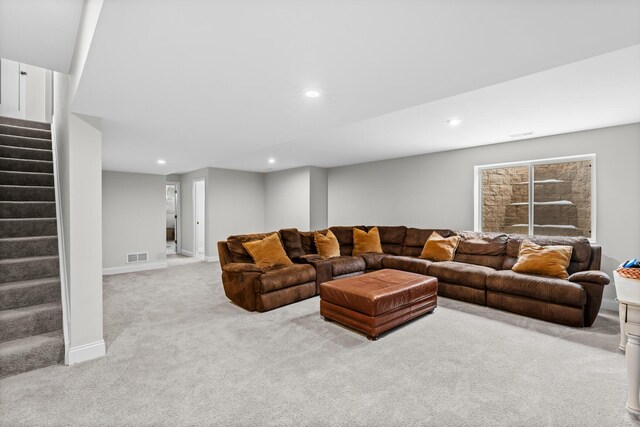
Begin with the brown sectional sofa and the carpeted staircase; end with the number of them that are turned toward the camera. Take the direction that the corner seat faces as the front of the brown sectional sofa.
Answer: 2

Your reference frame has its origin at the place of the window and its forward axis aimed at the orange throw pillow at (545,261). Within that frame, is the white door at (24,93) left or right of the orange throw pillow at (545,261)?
right

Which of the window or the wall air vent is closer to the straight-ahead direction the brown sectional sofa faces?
the wall air vent

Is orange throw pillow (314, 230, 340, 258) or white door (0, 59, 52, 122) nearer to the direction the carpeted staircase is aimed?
the orange throw pillow

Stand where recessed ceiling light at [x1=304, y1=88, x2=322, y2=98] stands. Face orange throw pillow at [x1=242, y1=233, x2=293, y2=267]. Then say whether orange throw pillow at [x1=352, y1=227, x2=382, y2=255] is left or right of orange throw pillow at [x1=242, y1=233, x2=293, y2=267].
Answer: right

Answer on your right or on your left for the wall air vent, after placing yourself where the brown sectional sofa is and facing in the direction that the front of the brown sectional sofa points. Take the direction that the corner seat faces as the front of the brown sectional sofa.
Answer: on your right

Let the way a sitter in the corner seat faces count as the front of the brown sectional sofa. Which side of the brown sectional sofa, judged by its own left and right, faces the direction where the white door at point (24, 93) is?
right

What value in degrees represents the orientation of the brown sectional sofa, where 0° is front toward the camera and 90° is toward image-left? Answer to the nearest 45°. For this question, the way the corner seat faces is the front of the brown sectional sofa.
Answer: approximately 0°

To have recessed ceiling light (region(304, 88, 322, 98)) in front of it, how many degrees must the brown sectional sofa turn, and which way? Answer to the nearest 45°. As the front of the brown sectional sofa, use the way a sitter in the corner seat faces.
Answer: approximately 45° to its right

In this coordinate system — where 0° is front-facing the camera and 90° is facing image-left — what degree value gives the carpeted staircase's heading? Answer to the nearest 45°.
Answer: approximately 0°

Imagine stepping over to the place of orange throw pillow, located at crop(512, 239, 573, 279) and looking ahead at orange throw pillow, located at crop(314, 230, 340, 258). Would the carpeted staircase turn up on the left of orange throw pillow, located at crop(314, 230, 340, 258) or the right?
left
